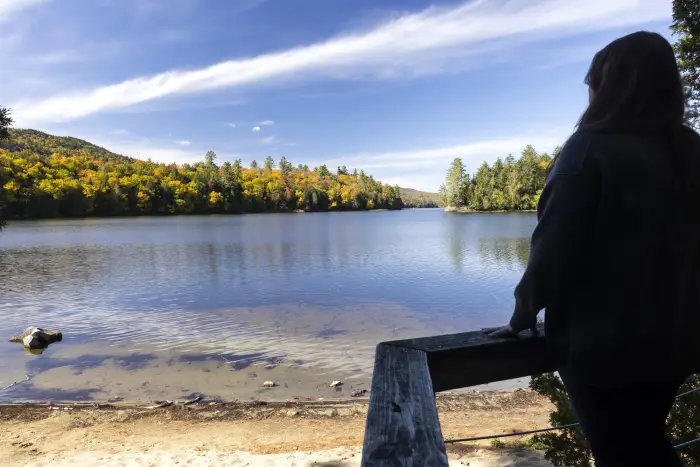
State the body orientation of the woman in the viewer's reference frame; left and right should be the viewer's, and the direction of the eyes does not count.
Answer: facing away from the viewer and to the left of the viewer

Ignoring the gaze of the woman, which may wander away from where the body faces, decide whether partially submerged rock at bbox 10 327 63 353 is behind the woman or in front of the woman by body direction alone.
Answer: in front
